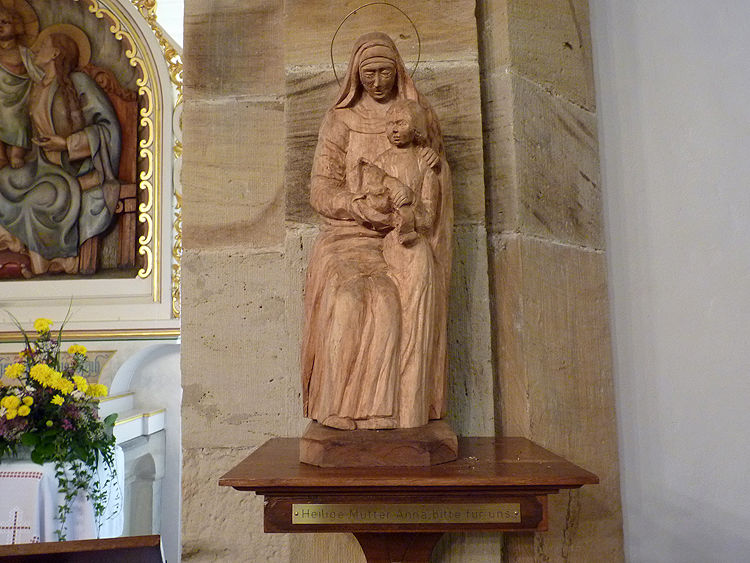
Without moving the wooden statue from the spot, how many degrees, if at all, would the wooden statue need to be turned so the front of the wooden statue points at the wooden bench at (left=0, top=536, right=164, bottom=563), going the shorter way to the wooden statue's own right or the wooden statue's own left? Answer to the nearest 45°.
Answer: approximately 45° to the wooden statue's own right

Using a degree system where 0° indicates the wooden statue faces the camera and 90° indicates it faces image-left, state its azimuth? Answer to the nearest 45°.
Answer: approximately 0°

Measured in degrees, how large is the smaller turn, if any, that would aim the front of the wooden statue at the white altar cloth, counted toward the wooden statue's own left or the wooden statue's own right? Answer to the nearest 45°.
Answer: approximately 135° to the wooden statue's own right
